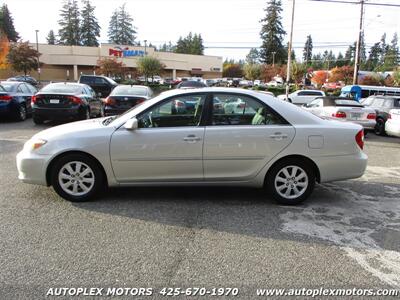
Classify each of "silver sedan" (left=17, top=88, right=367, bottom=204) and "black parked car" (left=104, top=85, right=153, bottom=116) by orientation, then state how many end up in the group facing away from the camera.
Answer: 1

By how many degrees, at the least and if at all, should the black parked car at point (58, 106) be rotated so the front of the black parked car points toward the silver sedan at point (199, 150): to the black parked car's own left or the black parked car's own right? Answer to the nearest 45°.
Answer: approximately 135° to the black parked car's own right

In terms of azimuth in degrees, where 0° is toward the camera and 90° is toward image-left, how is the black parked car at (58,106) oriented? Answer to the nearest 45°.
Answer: approximately 225°

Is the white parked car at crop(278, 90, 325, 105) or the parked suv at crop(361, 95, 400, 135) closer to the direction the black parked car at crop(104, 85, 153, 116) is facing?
the white parked car

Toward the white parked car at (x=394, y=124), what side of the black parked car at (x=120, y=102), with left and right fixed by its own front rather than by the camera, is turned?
right

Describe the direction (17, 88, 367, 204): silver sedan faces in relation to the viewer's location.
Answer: facing to the left of the viewer

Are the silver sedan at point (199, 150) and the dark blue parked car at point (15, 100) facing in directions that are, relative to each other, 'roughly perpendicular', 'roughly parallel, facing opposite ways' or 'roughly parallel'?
roughly perpendicular

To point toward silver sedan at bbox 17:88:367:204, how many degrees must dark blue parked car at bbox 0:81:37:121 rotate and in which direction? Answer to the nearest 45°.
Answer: approximately 135° to its right

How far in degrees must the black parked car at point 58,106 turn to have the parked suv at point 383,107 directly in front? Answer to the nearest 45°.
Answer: approximately 45° to its right

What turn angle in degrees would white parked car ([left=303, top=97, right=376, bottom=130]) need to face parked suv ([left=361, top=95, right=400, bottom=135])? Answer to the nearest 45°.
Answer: approximately 90° to its right

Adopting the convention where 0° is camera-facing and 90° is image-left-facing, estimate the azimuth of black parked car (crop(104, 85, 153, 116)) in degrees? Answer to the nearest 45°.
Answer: approximately 180°

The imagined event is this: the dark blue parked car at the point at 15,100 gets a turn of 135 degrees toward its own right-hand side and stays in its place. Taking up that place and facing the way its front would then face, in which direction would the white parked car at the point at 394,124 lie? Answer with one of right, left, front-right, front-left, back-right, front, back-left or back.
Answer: front-left

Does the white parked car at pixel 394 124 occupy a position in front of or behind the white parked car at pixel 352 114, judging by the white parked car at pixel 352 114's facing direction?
behind

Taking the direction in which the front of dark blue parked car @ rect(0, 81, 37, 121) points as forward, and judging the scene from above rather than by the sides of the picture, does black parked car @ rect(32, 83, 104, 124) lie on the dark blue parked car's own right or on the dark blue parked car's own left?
on the dark blue parked car's own right

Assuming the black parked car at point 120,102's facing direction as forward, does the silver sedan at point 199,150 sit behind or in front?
behind
